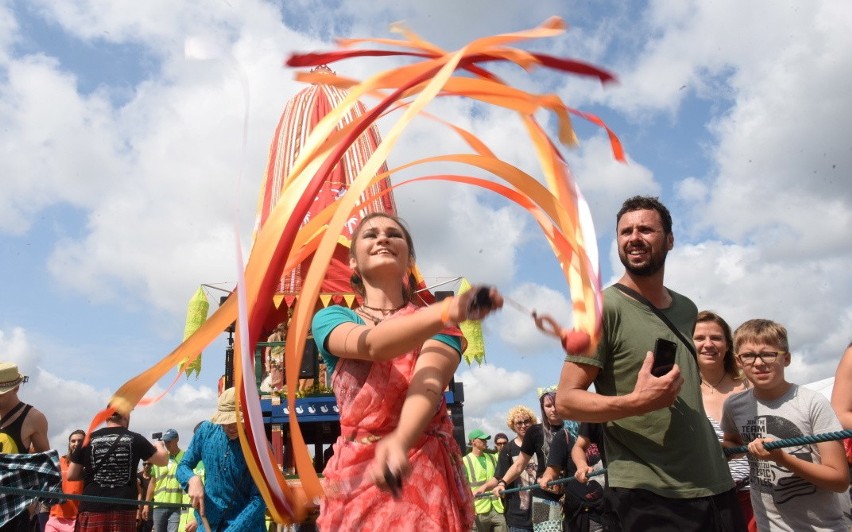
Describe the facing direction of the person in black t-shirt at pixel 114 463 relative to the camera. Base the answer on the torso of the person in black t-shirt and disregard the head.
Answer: away from the camera

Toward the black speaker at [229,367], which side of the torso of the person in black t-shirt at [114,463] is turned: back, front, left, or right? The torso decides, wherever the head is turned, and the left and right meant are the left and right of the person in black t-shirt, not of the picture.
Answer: front

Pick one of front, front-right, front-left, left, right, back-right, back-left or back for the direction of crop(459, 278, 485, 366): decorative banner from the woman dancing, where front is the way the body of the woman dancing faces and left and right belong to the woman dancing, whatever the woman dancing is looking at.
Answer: back

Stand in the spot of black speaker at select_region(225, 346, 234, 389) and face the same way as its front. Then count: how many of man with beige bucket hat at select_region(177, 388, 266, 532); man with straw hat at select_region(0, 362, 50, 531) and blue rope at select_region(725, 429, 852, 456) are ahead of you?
3

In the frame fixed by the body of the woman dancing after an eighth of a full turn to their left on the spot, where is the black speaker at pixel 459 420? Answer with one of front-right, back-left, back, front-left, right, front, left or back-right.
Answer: back-left

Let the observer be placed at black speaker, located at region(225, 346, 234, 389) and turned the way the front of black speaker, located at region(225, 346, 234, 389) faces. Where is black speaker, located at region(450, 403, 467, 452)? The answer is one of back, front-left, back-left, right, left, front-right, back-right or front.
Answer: left

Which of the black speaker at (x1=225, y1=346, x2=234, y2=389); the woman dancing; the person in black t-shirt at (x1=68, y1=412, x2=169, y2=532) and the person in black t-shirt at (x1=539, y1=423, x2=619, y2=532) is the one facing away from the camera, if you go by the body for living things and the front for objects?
the person in black t-shirt at (x1=68, y1=412, x2=169, y2=532)

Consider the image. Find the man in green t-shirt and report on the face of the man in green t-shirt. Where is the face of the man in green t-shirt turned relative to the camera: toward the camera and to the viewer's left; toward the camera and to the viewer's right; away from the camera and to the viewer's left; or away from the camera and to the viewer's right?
toward the camera and to the viewer's left

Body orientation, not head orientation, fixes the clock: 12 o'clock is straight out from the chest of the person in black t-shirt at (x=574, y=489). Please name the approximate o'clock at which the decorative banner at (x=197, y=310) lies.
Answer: The decorative banner is roughly at 3 o'clock from the person in black t-shirt.
